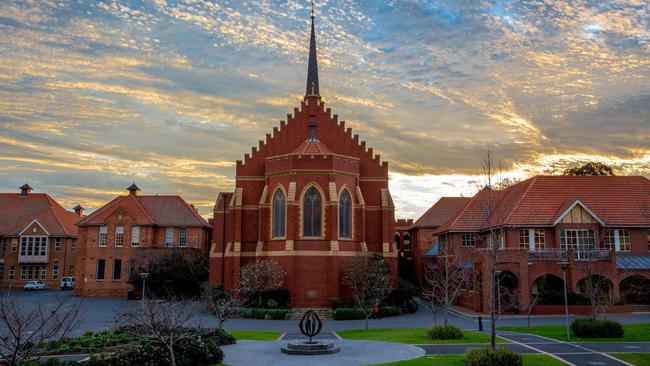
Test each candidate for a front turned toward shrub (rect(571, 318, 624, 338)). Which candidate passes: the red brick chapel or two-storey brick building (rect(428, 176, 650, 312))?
the two-storey brick building

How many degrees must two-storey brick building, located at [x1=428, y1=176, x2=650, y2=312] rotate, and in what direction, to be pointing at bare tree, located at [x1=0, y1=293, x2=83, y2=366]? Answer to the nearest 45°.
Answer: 0° — it already faces it

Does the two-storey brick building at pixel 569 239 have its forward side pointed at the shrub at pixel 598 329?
yes

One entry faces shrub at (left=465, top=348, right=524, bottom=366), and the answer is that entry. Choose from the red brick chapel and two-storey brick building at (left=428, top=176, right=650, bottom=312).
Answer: the two-storey brick building

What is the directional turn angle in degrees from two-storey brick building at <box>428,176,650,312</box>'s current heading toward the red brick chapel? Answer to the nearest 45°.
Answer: approximately 90° to its right

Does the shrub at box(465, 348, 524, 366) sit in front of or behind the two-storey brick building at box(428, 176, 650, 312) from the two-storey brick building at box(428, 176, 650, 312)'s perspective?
in front

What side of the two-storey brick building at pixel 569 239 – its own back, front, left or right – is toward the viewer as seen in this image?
front

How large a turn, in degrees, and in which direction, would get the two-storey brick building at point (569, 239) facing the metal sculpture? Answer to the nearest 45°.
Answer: approximately 45° to its right

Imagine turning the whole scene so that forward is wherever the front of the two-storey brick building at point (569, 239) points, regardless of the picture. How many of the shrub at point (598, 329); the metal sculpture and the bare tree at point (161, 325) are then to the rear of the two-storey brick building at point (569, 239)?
0

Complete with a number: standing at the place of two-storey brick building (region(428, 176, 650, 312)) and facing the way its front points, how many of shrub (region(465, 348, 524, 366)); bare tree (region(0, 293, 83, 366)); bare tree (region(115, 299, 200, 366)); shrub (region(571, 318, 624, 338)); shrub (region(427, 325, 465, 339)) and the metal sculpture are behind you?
0
